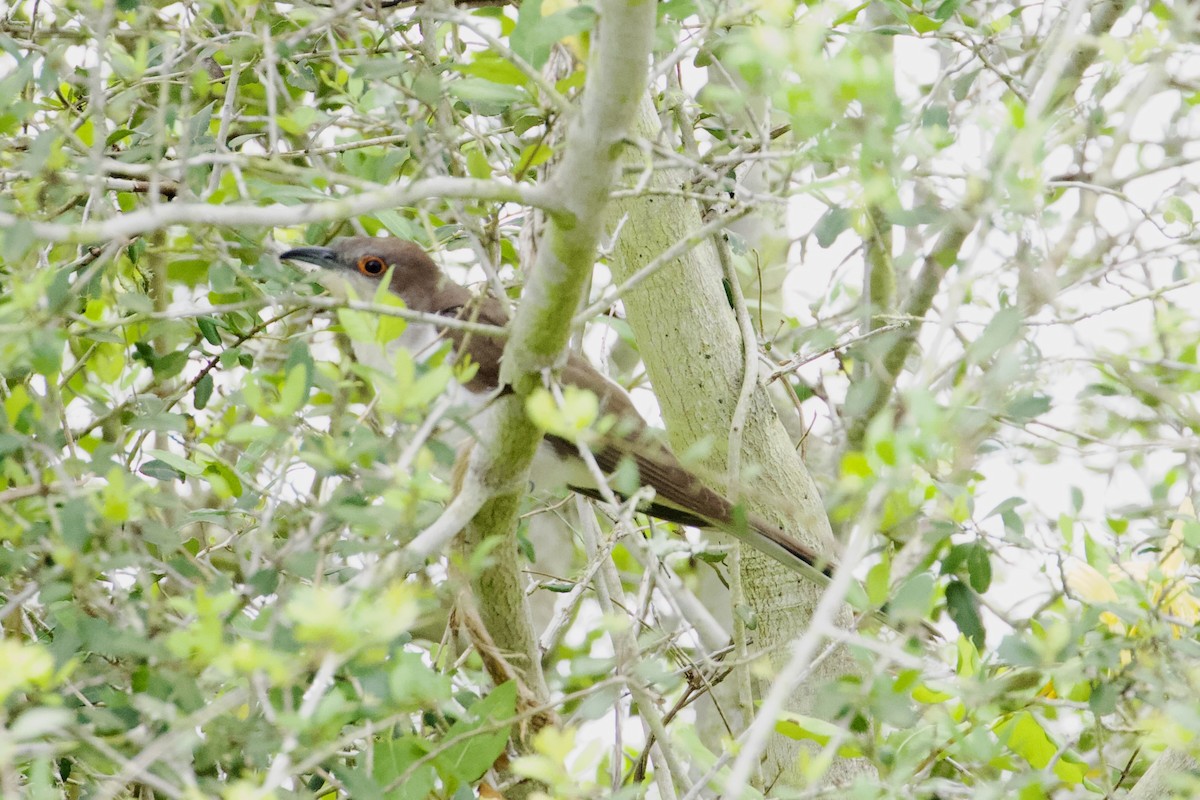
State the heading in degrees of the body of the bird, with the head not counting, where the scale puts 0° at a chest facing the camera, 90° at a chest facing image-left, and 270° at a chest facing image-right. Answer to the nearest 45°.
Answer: approximately 90°
